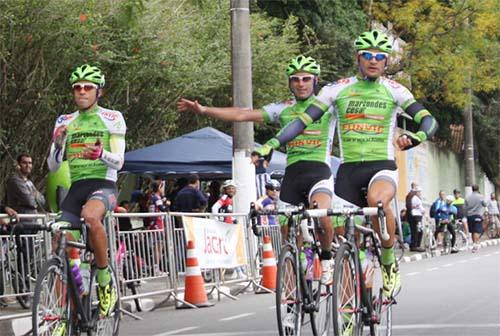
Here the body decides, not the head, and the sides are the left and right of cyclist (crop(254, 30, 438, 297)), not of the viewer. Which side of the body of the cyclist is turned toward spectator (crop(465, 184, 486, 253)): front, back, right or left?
back

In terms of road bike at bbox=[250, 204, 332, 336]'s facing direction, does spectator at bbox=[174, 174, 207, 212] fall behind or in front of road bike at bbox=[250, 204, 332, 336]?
behind

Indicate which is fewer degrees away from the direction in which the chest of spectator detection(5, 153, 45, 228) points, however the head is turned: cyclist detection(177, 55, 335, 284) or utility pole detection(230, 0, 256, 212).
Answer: the cyclist

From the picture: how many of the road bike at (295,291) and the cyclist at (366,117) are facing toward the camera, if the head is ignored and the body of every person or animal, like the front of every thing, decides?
2

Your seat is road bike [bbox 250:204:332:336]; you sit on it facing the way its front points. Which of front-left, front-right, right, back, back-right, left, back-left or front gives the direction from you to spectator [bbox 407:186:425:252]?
back

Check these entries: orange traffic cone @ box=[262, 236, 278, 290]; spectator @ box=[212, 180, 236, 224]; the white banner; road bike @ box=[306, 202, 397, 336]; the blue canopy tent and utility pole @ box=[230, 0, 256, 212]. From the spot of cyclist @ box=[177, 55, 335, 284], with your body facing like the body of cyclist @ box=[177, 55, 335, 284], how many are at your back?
5
